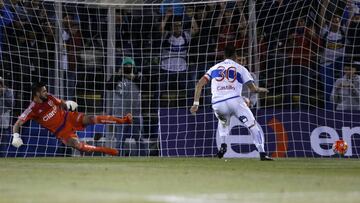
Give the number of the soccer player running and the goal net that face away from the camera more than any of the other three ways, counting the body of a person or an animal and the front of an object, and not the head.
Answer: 1

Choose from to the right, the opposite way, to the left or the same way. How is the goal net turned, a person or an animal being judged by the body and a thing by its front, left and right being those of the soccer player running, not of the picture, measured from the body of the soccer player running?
the opposite way

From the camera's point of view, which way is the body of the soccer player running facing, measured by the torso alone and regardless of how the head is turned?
away from the camera

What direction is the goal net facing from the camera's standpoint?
toward the camera

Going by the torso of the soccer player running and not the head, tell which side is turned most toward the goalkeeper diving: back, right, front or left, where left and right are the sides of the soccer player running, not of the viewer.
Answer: left
